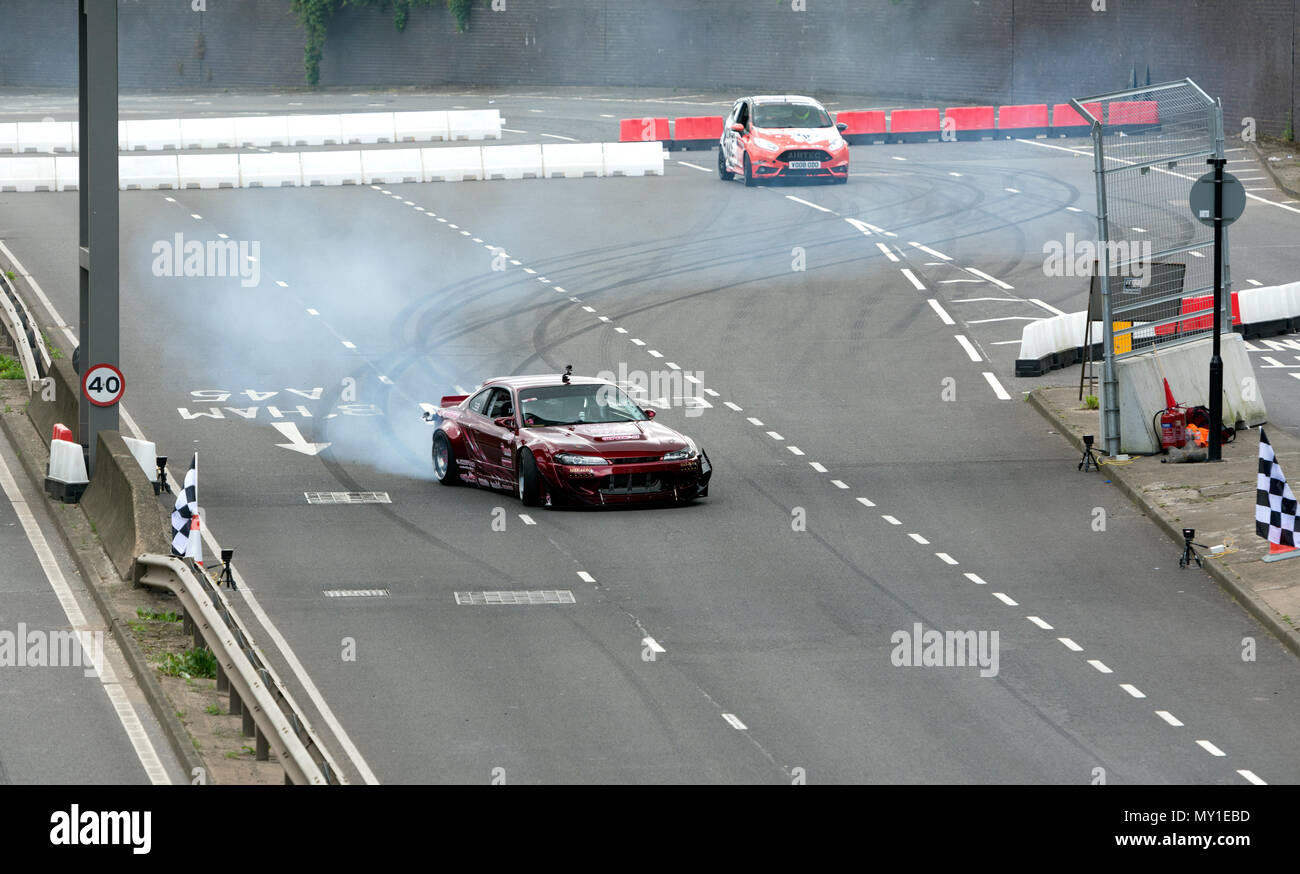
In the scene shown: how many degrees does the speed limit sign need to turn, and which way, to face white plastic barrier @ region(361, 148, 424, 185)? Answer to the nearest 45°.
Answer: approximately 180°

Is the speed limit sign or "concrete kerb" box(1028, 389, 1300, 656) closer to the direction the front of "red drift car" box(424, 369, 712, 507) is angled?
the concrete kerb

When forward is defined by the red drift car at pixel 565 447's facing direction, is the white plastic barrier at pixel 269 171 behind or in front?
behind

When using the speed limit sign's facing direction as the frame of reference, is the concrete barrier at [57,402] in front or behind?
behind

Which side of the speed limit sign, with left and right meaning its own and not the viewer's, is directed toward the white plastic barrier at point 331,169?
back

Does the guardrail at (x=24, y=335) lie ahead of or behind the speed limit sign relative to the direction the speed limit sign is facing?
behind

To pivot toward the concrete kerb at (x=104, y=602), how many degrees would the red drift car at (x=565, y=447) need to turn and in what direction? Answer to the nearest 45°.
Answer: approximately 90° to its right

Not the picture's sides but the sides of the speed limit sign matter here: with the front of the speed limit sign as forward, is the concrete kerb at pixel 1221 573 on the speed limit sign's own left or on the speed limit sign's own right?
on the speed limit sign's own left

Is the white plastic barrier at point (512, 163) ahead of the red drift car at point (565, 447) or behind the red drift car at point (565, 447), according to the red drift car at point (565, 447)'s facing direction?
behind

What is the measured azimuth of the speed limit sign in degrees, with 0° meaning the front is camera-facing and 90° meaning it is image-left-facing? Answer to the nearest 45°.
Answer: approximately 0°

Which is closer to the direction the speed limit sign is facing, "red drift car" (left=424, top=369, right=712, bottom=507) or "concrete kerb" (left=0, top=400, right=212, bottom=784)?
the concrete kerb

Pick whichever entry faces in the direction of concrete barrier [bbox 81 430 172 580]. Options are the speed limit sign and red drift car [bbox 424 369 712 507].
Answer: the speed limit sign

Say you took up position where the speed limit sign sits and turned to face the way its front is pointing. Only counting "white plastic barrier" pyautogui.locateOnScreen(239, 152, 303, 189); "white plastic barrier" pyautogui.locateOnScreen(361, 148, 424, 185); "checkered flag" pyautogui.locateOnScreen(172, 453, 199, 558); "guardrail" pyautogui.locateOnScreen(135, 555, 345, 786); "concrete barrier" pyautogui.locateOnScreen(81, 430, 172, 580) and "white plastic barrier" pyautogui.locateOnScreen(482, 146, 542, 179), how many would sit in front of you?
3

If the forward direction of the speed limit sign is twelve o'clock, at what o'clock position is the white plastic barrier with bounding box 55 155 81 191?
The white plastic barrier is roughly at 6 o'clock from the speed limit sign.
